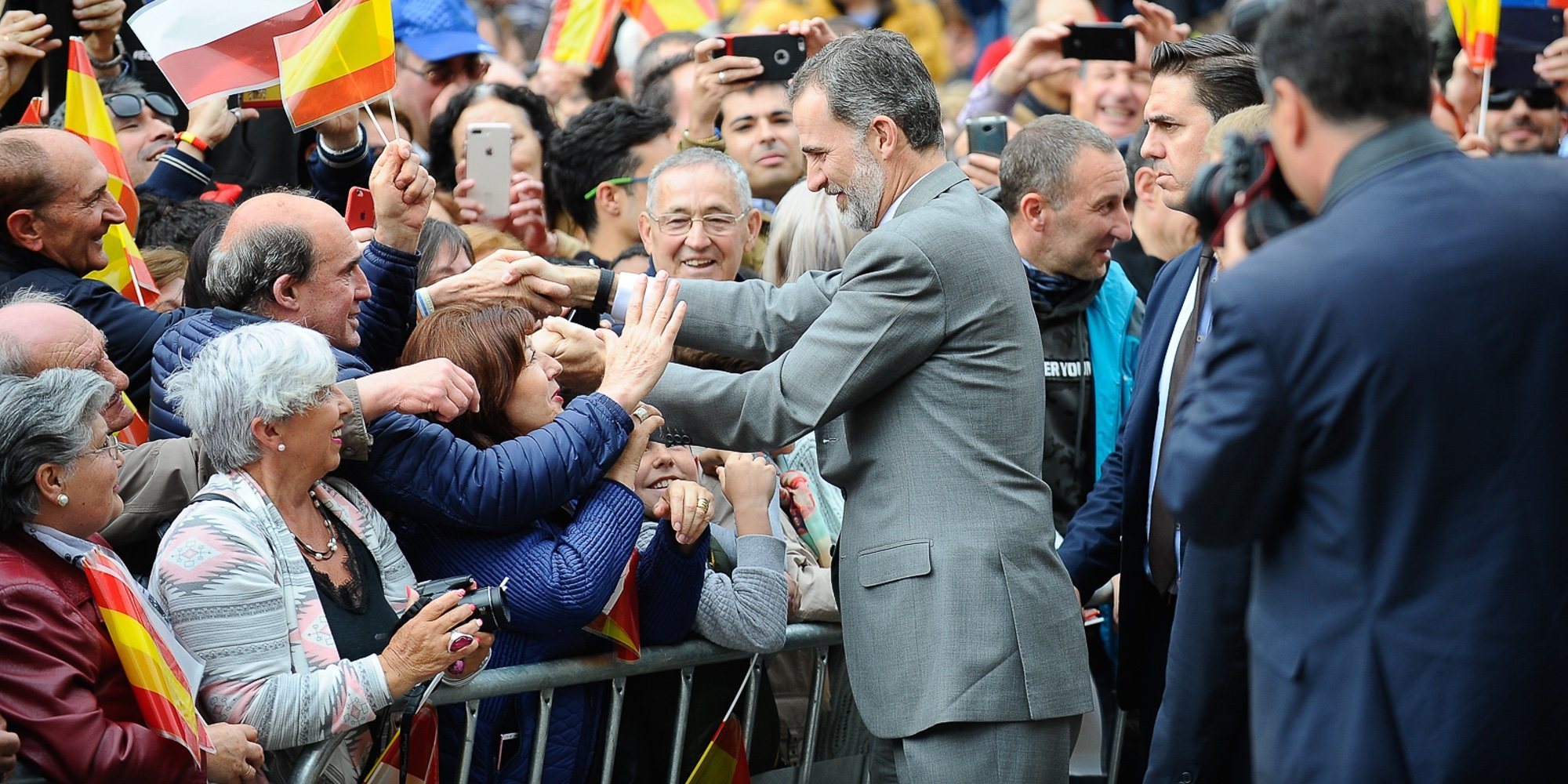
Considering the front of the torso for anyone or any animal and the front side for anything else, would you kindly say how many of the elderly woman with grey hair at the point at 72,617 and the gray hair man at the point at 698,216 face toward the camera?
1

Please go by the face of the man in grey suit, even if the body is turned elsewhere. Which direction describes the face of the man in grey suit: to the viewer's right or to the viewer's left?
to the viewer's left

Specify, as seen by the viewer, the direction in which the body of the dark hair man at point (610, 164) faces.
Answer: to the viewer's right

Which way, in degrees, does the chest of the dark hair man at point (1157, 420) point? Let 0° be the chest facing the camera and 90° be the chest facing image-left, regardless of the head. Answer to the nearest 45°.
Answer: approximately 45°

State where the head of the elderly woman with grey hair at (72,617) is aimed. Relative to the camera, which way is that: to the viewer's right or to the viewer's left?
to the viewer's right

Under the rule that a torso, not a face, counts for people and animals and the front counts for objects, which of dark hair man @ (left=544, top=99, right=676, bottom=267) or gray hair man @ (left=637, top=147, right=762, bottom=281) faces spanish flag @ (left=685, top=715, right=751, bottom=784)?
the gray hair man

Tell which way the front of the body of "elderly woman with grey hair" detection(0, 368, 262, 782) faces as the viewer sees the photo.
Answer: to the viewer's right

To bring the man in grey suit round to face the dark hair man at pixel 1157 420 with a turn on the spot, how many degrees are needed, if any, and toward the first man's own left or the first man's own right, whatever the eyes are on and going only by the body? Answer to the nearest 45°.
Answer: approximately 135° to the first man's own right

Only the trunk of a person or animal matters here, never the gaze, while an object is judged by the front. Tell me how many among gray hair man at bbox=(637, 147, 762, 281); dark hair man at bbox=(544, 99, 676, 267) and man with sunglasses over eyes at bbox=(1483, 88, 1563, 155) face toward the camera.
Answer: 2

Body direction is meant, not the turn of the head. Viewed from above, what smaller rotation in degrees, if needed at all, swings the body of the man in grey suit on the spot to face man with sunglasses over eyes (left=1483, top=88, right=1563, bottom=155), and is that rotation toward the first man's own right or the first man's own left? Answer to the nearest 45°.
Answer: approximately 135° to the first man's own right
